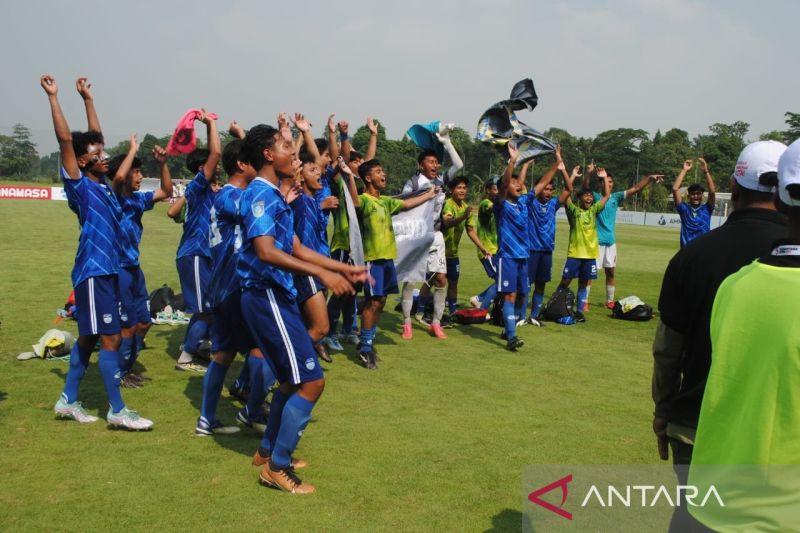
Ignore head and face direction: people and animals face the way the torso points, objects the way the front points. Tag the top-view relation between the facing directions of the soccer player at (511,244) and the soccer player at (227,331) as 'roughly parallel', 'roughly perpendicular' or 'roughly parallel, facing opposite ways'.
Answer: roughly perpendicular

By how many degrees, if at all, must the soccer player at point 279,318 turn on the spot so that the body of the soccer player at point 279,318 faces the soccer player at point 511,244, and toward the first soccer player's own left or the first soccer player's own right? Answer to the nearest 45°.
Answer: approximately 45° to the first soccer player's own left

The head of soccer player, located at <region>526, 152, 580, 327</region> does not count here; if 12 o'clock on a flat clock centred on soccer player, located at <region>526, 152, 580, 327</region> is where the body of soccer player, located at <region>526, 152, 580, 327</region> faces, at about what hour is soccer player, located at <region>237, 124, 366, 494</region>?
soccer player, located at <region>237, 124, 366, 494</region> is roughly at 2 o'clock from soccer player, located at <region>526, 152, 580, 327</region>.

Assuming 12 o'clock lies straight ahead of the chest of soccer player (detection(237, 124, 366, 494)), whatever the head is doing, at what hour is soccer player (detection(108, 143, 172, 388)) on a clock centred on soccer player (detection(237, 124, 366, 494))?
soccer player (detection(108, 143, 172, 388)) is roughly at 8 o'clock from soccer player (detection(237, 124, 366, 494)).

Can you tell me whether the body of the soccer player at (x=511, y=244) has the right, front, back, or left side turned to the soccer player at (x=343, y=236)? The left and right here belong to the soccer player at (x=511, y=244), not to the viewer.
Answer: right

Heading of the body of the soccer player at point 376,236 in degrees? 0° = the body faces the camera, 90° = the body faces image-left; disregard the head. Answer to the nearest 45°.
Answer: approximately 315°

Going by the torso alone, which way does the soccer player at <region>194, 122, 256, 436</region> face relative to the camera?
to the viewer's right

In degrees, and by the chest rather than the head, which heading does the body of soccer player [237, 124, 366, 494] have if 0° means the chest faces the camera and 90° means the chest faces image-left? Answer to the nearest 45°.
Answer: approximately 270°

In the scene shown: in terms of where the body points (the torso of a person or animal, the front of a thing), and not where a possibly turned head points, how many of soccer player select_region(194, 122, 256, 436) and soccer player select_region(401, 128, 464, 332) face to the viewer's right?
1

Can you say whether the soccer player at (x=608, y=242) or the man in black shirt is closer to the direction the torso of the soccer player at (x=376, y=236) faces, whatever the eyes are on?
the man in black shirt

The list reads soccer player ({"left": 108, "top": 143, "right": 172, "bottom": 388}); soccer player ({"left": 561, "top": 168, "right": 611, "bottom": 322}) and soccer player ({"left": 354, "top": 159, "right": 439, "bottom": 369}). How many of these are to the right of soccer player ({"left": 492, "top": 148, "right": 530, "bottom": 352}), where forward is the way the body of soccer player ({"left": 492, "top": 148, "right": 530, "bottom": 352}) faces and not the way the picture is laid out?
2
